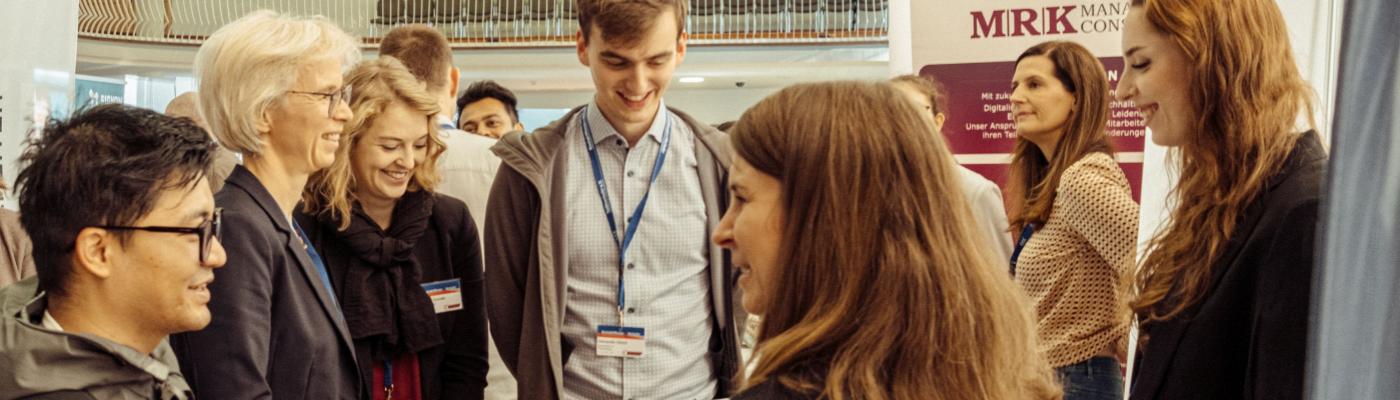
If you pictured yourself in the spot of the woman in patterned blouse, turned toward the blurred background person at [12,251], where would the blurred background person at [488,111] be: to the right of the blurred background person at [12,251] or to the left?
right

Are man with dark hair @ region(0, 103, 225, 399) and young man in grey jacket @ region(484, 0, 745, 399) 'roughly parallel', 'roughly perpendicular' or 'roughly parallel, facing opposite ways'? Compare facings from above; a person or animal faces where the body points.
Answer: roughly perpendicular

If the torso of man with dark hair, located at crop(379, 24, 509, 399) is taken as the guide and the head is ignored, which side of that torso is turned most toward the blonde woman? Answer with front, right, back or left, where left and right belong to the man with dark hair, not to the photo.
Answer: back

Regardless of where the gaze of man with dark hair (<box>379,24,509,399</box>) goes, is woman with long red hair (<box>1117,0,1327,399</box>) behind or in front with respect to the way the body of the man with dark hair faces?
behind

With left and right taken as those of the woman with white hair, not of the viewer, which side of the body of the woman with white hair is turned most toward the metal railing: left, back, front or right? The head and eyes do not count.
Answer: left

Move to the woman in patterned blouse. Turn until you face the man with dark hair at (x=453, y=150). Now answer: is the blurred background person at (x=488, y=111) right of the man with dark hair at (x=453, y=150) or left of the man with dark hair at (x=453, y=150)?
right

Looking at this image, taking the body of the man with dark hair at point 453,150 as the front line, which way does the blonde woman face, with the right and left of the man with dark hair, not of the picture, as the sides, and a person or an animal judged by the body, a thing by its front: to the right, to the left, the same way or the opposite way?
the opposite way

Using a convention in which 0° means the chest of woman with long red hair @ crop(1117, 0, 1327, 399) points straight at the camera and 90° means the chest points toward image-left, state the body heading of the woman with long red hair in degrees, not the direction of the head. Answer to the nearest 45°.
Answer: approximately 90°

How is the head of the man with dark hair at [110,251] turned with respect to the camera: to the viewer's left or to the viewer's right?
to the viewer's right

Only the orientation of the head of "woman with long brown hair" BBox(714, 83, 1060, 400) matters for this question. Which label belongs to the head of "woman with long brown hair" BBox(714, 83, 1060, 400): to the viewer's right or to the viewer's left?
to the viewer's left

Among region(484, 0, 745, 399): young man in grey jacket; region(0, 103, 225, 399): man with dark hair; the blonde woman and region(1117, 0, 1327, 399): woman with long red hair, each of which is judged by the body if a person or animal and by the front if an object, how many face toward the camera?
2

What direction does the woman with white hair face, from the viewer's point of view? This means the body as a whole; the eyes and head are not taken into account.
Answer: to the viewer's right
